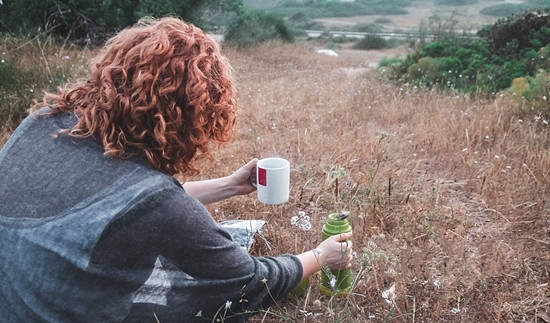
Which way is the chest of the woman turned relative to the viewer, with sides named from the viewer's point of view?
facing away from the viewer and to the right of the viewer

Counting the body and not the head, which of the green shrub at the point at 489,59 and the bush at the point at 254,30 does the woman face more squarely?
the green shrub

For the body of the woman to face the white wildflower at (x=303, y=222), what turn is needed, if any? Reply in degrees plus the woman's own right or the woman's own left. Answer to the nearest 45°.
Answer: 0° — they already face it

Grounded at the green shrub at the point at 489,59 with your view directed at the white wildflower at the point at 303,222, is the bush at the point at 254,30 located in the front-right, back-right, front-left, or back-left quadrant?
back-right

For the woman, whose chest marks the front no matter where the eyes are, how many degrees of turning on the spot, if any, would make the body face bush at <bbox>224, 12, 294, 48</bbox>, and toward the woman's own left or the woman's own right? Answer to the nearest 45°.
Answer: approximately 45° to the woman's own left

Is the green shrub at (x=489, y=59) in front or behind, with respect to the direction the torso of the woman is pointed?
in front

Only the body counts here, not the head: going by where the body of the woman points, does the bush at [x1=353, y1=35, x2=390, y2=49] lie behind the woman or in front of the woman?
in front

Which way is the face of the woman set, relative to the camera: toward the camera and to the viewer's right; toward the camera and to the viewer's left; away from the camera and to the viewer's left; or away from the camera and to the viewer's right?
away from the camera and to the viewer's right
